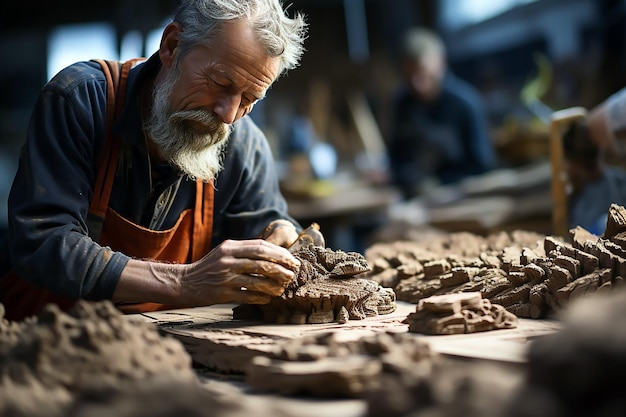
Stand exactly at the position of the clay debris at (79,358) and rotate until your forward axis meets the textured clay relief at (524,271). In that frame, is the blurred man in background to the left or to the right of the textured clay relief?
left

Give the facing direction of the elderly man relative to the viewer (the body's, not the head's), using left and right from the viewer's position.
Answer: facing the viewer and to the right of the viewer

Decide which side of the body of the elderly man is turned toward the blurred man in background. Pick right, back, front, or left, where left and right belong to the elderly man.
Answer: left

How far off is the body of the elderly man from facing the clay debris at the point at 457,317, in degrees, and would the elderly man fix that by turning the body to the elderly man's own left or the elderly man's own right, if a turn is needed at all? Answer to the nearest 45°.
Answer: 0° — they already face it

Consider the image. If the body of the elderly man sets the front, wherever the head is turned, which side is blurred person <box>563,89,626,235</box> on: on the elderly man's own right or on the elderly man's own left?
on the elderly man's own left

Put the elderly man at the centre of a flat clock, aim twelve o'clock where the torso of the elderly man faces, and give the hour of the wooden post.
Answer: The wooden post is roughly at 10 o'clock from the elderly man.

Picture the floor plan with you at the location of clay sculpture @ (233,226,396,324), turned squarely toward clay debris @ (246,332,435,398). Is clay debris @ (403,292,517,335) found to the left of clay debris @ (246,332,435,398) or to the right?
left

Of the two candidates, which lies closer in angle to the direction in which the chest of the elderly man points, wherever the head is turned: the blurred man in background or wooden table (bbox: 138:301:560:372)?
the wooden table
